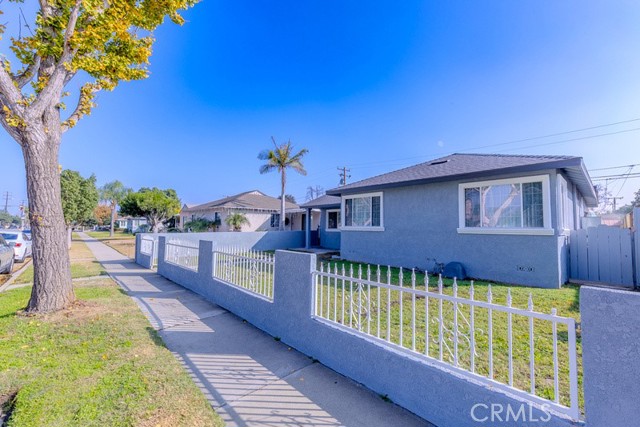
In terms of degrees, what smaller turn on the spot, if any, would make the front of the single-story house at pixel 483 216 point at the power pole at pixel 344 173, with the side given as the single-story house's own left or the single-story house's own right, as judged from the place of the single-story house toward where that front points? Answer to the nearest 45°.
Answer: approximately 90° to the single-story house's own right

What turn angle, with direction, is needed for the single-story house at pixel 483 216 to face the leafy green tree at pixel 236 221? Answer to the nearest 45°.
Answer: approximately 90° to its right

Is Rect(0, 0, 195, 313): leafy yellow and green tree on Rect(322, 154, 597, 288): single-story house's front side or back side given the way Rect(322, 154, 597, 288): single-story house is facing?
on the front side

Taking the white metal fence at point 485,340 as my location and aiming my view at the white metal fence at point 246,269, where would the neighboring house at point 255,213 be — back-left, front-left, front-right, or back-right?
front-right

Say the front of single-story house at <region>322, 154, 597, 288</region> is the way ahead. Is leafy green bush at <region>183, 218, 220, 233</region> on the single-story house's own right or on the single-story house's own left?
on the single-story house's own right

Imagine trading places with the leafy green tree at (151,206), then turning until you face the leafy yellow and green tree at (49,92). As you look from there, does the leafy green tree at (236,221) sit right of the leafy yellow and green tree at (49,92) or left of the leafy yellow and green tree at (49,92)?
left

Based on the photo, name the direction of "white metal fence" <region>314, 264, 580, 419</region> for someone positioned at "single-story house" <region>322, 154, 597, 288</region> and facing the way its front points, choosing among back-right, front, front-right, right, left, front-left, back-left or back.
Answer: front-left

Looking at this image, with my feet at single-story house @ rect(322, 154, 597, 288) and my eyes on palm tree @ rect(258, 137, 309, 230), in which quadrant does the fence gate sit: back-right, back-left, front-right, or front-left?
back-right

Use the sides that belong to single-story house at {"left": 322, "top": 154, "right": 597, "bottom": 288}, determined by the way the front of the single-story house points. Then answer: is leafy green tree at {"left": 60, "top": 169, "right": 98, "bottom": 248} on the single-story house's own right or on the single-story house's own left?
on the single-story house's own right

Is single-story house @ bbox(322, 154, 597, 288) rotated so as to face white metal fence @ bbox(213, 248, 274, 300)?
yes

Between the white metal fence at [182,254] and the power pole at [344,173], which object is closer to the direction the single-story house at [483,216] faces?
the white metal fence

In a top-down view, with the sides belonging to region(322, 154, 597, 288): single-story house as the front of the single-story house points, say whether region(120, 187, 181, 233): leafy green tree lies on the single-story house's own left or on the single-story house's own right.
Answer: on the single-story house's own right

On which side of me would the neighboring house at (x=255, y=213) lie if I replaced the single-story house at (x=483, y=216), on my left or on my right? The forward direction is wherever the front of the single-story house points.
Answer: on my right

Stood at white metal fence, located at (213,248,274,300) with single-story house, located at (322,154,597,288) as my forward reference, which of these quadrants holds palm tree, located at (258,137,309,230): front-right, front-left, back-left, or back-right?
front-left

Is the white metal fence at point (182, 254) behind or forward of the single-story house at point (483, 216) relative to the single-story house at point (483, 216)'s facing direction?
forward

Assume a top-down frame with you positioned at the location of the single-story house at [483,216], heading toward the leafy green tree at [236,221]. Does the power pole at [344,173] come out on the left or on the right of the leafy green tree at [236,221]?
right

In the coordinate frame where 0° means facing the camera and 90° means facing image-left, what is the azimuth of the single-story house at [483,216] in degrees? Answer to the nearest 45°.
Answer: approximately 45°
